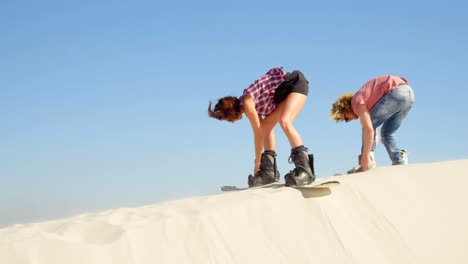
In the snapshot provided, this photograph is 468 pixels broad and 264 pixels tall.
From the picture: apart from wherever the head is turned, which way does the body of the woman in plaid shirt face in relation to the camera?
to the viewer's left

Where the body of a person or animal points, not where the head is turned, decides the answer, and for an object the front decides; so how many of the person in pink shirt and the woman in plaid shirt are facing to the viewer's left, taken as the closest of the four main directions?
2

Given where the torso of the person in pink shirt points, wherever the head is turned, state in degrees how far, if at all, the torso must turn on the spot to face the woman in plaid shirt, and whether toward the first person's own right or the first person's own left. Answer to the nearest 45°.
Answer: approximately 45° to the first person's own left

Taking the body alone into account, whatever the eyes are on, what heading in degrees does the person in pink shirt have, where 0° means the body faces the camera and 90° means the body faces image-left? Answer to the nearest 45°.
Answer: approximately 90°

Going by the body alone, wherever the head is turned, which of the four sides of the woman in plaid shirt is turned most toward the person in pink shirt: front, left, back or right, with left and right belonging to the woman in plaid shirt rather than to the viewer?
back
